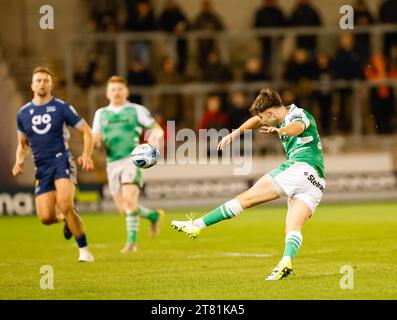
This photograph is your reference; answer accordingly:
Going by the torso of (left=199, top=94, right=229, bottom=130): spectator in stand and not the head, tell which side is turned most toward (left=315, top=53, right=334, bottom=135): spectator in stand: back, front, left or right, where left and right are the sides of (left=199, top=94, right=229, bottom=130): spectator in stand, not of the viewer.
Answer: left

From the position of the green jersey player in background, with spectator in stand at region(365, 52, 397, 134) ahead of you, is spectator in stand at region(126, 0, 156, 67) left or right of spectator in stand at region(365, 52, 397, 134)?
left

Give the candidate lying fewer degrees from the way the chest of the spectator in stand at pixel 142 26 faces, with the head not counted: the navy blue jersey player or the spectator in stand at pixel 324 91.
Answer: the navy blue jersey player

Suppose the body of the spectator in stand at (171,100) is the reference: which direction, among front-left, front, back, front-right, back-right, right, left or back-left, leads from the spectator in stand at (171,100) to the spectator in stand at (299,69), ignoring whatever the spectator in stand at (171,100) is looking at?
left

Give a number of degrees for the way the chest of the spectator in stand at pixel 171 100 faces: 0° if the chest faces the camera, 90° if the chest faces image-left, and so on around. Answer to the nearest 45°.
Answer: approximately 0°

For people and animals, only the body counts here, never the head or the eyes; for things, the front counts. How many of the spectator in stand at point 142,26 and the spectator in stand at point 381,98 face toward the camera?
2
